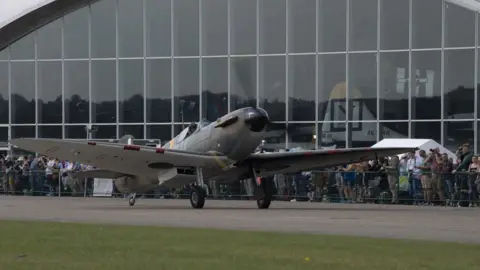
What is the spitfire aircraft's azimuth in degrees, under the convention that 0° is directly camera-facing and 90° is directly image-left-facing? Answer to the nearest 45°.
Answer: approximately 315°

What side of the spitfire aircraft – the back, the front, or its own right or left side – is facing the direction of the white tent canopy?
left
